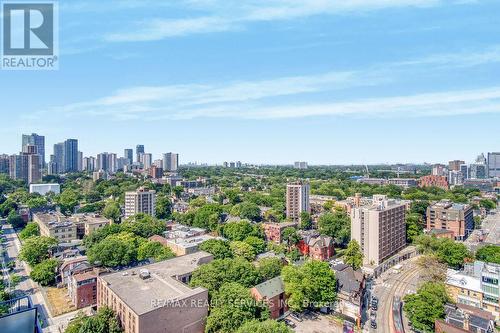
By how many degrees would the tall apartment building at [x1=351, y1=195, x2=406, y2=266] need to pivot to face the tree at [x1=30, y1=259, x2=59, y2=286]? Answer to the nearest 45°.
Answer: approximately 90° to its right

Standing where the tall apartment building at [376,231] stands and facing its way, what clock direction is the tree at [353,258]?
The tree is roughly at 2 o'clock from the tall apartment building.

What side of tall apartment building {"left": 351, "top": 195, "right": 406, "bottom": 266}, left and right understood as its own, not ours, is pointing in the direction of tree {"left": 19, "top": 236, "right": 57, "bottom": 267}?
right

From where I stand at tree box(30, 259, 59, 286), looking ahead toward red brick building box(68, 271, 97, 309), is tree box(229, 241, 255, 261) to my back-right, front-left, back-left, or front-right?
front-left

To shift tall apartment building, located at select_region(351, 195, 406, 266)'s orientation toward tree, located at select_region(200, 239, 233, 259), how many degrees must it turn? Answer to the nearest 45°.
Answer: approximately 90° to its right

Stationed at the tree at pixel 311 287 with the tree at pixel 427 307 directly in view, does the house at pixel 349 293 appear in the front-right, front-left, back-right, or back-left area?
front-left

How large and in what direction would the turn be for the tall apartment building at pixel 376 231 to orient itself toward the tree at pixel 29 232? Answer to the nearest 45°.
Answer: approximately 135° to its right

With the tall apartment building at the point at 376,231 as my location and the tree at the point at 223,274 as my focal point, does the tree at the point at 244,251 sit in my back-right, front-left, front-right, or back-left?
front-right

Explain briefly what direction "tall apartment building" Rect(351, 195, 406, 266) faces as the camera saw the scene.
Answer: facing the viewer and to the right of the viewer

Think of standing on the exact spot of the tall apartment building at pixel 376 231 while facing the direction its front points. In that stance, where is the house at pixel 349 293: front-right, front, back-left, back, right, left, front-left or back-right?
front-right

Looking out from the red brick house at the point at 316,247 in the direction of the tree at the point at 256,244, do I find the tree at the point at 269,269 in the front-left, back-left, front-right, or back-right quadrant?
front-left

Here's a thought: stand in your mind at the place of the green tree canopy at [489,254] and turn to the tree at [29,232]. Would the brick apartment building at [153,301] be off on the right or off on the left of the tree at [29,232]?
left

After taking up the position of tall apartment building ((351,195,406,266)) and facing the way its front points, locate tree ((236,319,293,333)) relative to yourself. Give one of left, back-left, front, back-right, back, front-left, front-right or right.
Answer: front-right

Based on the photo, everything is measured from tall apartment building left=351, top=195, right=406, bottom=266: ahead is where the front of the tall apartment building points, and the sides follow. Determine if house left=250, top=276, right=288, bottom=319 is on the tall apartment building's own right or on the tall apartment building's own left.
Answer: on the tall apartment building's own right

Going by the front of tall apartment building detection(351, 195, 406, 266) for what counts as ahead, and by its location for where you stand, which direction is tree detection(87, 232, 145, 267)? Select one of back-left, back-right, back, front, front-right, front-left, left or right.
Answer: right
